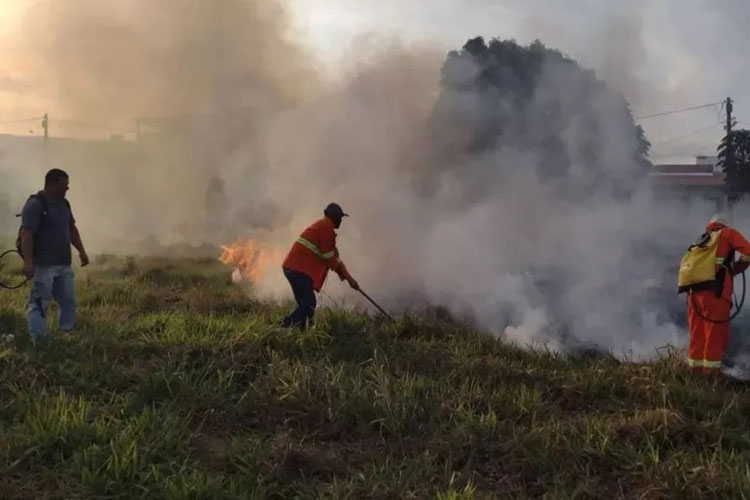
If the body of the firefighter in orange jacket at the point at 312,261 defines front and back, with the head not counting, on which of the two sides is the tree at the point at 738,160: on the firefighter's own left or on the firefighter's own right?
on the firefighter's own left

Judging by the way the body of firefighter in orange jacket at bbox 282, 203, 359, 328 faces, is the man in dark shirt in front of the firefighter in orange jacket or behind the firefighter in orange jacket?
behind

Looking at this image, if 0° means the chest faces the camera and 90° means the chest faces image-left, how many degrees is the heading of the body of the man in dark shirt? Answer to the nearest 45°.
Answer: approximately 315°

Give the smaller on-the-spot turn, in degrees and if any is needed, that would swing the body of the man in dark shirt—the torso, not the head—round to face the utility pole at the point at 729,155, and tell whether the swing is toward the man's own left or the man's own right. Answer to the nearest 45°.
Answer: approximately 90° to the man's own left

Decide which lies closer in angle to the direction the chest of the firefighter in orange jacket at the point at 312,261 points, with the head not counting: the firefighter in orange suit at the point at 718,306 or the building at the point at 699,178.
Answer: the firefighter in orange suit

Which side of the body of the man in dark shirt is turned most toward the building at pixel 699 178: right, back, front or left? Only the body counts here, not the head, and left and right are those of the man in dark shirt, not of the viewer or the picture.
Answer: left

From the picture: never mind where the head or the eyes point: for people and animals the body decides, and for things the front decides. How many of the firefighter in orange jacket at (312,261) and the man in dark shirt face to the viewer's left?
0

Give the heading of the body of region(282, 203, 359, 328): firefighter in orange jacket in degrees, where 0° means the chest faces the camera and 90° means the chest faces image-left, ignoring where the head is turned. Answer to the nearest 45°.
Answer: approximately 270°

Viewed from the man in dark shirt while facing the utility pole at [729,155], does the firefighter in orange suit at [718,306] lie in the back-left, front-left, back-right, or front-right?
front-right

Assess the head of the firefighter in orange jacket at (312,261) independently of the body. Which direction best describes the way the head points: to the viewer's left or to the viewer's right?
to the viewer's right

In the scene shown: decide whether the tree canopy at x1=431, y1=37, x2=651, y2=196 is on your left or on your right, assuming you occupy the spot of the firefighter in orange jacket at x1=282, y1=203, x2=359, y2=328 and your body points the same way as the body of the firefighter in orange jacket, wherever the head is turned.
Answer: on your left
